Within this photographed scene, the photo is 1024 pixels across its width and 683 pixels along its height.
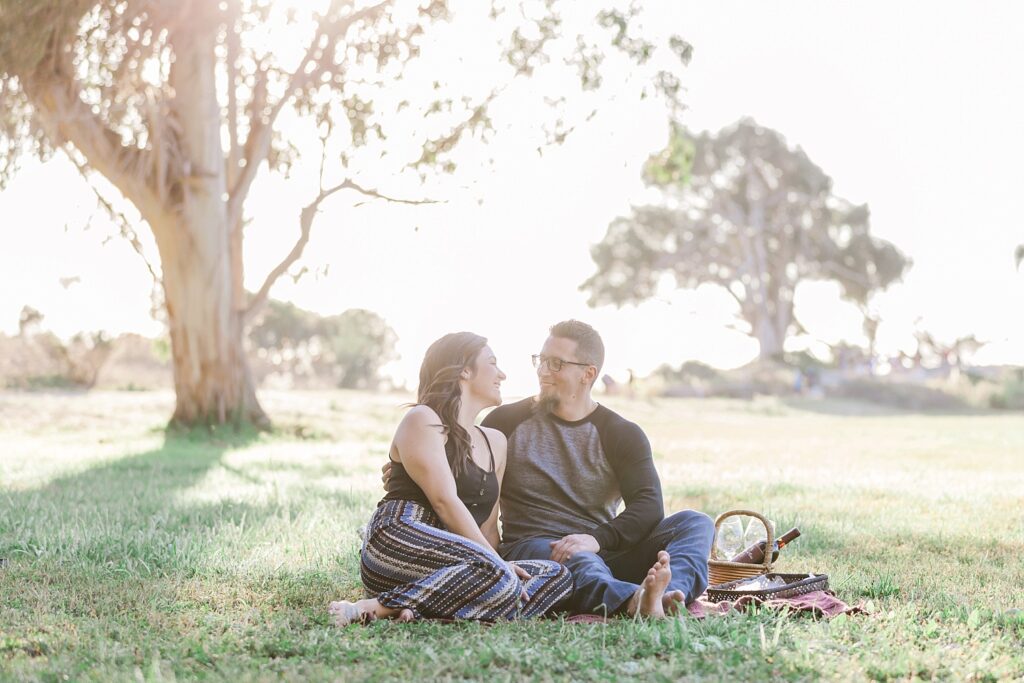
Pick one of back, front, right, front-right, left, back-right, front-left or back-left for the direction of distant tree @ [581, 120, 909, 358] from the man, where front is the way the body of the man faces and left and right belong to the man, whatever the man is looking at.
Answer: back

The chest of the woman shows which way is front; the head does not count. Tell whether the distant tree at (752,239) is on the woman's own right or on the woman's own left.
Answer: on the woman's own left

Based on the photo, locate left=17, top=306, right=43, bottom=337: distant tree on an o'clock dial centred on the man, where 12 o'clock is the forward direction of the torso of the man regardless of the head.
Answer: The distant tree is roughly at 5 o'clock from the man.

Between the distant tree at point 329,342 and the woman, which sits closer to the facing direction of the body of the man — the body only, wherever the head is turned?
the woman

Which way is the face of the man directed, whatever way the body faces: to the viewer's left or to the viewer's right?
to the viewer's left

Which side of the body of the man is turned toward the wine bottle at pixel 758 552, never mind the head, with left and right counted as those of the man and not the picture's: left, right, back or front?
left

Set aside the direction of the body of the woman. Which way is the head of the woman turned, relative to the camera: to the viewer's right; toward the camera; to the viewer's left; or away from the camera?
to the viewer's right

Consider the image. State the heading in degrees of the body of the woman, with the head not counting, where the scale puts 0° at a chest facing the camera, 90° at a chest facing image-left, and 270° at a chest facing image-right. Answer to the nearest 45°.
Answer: approximately 315°

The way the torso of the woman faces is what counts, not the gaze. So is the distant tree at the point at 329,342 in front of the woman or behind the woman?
behind
